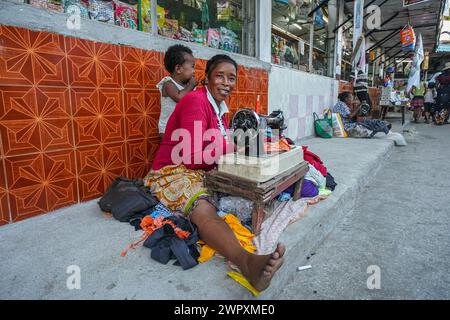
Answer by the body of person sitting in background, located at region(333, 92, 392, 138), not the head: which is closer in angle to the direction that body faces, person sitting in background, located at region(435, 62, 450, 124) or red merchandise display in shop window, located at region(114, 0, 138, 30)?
the person sitting in background

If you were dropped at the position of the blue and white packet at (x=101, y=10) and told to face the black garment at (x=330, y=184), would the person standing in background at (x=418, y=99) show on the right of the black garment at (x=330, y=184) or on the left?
left

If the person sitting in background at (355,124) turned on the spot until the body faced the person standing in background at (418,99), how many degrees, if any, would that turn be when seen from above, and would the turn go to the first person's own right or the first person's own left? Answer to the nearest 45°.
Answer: approximately 90° to the first person's own left

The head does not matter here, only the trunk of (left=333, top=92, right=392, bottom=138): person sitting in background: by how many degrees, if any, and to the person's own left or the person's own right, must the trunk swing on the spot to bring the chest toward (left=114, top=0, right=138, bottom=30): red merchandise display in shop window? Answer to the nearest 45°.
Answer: approximately 90° to the person's own right

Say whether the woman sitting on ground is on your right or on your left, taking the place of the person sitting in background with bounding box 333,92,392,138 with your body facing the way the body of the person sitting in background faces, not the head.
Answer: on your right
